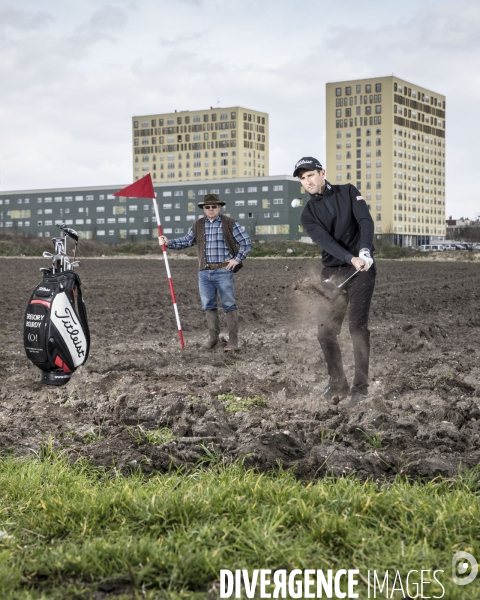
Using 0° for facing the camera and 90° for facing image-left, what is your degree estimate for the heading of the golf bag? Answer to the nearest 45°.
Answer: approximately 45°

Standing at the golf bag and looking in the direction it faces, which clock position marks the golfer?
The golfer is roughly at 8 o'clock from the golf bag.

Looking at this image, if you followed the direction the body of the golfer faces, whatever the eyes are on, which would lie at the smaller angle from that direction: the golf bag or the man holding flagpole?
the golf bag

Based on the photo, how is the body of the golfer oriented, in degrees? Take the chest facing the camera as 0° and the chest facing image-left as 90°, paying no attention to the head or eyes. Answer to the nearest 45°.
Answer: approximately 0°
